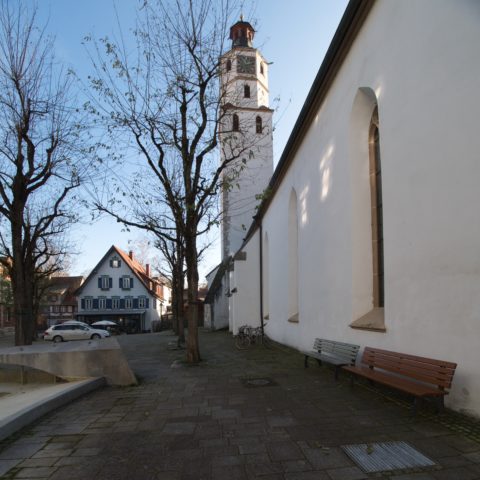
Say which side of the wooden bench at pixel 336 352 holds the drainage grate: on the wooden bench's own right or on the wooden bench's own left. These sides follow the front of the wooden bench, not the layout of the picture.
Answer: on the wooden bench's own left

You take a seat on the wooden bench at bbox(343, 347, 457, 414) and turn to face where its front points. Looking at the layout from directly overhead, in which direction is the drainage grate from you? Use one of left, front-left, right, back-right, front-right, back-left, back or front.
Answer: front-left

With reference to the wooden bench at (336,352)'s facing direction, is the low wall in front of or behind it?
in front

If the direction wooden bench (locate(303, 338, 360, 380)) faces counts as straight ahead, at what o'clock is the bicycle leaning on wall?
The bicycle leaning on wall is roughly at 4 o'clock from the wooden bench.

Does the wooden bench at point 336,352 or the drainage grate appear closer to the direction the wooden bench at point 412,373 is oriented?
the drainage grate

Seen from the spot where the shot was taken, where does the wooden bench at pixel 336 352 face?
facing the viewer and to the left of the viewer

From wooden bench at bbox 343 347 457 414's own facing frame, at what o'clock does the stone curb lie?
The stone curb is roughly at 1 o'clock from the wooden bench.

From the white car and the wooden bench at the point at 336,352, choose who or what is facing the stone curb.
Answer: the wooden bench
